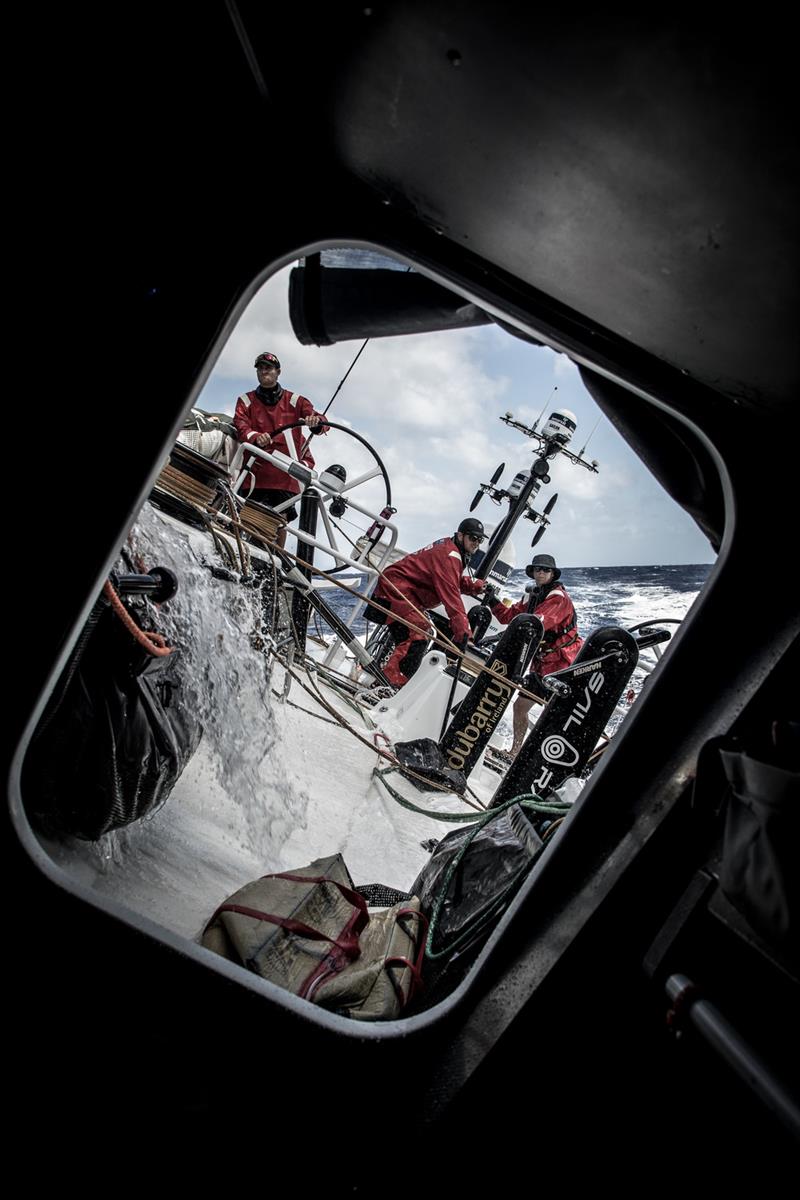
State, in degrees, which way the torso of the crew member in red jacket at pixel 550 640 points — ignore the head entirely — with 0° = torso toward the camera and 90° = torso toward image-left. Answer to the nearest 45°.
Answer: approximately 45°

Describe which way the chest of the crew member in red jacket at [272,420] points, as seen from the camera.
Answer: toward the camera

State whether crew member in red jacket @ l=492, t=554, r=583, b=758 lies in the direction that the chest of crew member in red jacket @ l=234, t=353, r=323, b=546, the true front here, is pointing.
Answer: no
